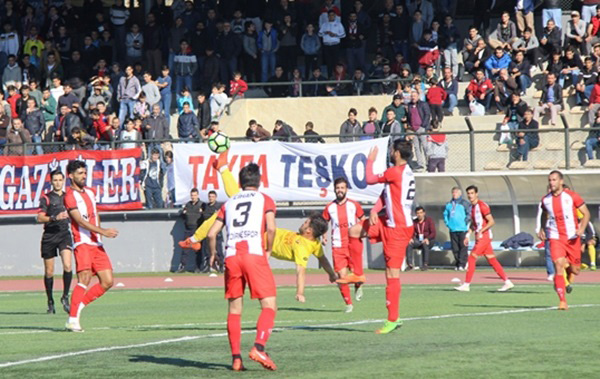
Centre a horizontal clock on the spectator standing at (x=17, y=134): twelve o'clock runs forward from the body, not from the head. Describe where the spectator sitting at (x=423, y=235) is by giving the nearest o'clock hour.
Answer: The spectator sitting is roughly at 10 o'clock from the spectator standing.

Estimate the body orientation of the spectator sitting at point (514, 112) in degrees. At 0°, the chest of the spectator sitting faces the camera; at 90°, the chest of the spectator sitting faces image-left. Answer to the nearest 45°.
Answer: approximately 45°

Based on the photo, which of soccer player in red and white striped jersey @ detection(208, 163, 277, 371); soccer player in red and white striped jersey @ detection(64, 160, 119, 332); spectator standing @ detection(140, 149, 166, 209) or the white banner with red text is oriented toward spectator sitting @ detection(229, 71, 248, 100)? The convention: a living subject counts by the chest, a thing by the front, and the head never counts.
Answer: soccer player in red and white striped jersey @ detection(208, 163, 277, 371)

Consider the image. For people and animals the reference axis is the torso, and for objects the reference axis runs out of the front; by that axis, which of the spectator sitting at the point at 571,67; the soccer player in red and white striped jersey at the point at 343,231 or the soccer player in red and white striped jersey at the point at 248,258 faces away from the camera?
the soccer player in red and white striped jersey at the point at 248,258

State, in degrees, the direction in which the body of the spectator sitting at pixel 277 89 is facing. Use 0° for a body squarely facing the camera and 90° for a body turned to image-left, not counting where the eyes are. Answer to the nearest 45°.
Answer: approximately 0°
